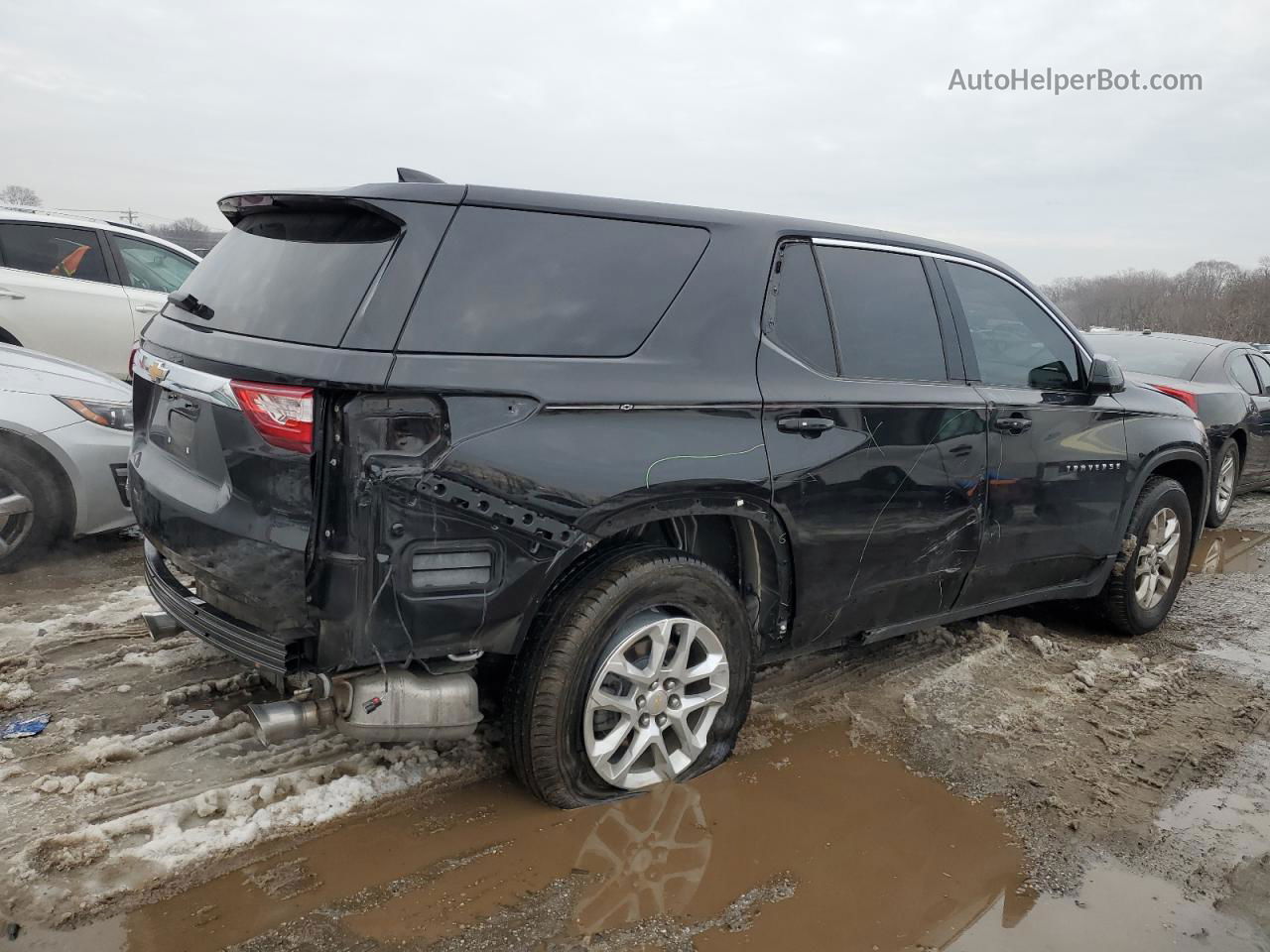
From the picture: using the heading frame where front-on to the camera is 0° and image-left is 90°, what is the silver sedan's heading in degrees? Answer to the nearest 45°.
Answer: approximately 315°

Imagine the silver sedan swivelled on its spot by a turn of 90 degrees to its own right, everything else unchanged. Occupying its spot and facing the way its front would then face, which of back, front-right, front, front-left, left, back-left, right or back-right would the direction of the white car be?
back-right

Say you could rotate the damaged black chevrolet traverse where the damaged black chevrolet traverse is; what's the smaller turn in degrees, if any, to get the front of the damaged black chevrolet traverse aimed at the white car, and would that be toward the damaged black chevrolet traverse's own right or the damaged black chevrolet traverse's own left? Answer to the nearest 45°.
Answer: approximately 90° to the damaged black chevrolet traverse's own left

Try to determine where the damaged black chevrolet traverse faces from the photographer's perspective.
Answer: facing away from the viewer and to the right of the viewer

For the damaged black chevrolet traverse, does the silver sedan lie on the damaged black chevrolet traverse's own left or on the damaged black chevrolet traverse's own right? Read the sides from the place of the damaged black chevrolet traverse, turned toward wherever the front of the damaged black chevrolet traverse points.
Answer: on the damaged black chevrolet traverse's own left
